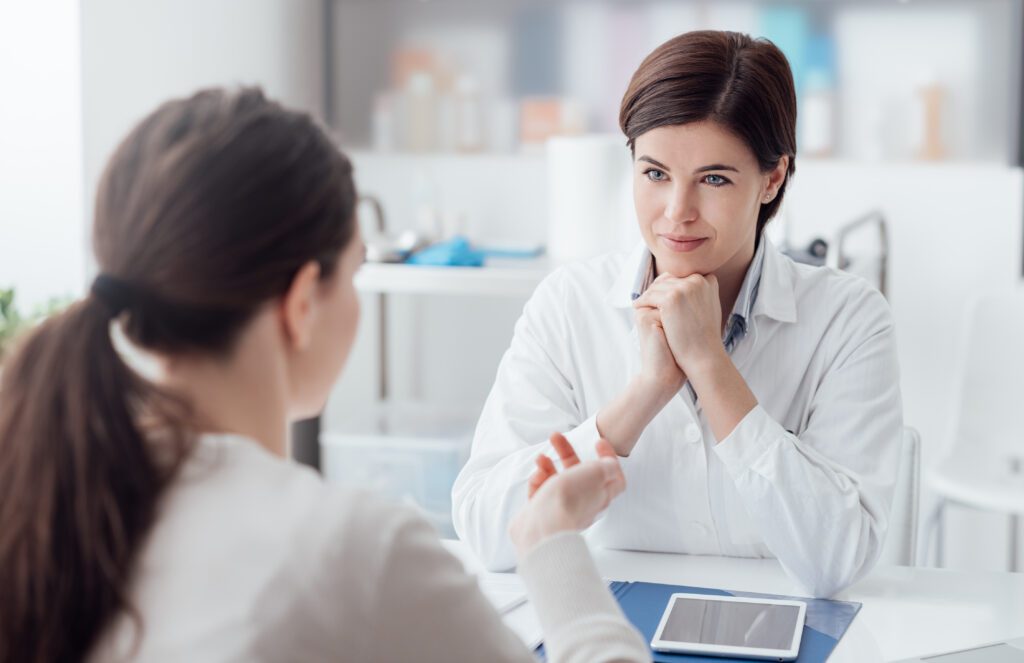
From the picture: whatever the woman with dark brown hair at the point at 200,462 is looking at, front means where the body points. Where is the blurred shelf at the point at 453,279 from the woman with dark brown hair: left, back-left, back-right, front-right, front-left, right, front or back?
front-left

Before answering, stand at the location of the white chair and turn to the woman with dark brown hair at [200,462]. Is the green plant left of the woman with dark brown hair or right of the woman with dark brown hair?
right

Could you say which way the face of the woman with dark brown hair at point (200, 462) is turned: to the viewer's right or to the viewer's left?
to the viewer's right

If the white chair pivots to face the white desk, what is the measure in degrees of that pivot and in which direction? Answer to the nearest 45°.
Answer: approximately 45° to its left

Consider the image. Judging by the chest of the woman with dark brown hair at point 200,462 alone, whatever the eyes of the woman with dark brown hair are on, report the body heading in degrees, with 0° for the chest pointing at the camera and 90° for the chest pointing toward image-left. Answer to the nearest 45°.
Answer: approximately 225°

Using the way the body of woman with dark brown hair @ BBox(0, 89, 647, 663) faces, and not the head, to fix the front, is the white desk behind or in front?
in front

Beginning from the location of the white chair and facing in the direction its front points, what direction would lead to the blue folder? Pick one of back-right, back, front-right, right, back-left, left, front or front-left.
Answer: front-left

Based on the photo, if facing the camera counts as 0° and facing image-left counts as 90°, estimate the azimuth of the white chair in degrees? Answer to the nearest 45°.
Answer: approximately 45°

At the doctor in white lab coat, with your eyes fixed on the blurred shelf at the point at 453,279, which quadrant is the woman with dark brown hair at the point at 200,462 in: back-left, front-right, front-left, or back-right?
back-left
